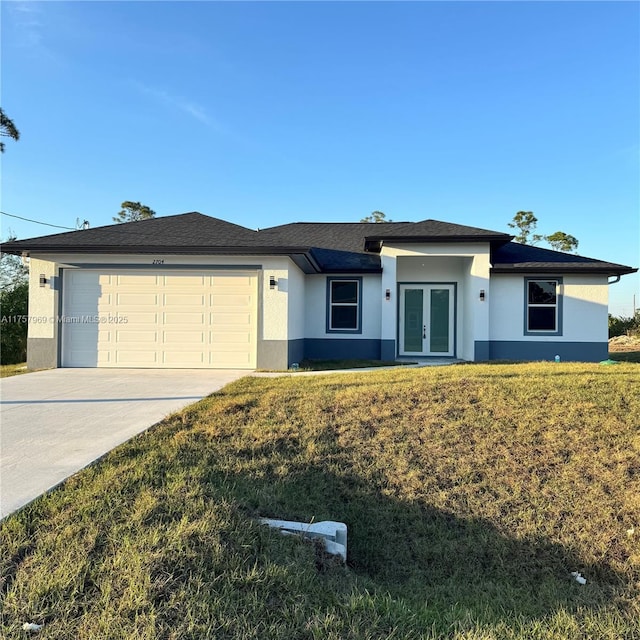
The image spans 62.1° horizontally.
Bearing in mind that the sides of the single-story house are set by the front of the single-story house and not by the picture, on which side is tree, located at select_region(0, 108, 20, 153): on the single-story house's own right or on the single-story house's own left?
on the single-story house's own right

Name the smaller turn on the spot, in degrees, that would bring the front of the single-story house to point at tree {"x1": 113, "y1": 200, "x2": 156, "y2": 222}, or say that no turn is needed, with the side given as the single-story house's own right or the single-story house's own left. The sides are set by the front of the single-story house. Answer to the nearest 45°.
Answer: approximately 135° to the single-story house's own right

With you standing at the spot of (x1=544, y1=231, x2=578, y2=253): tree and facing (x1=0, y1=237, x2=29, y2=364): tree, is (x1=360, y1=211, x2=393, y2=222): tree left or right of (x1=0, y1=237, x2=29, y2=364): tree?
right

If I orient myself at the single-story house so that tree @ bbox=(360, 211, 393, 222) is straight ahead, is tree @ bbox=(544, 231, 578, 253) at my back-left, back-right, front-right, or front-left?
front-right

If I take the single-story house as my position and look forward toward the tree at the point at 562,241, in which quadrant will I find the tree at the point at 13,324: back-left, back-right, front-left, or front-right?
back-left

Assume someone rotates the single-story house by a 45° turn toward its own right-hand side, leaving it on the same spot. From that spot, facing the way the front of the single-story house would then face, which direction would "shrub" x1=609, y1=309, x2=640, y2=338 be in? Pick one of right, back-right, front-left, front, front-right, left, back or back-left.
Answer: back

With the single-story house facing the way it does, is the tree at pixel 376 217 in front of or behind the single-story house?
behind

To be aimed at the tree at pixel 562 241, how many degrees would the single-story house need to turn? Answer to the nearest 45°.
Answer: approximately 135° to its left

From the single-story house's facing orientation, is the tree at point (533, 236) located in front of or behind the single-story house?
behind

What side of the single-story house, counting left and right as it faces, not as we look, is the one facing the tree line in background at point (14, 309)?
right

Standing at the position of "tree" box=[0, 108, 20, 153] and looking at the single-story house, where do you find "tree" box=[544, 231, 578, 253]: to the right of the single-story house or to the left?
left

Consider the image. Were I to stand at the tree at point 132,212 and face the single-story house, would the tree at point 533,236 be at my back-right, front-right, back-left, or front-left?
front-left

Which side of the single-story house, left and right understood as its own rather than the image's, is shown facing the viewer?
front

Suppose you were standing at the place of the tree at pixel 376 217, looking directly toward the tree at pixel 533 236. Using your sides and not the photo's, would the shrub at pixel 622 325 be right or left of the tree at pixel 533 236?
right

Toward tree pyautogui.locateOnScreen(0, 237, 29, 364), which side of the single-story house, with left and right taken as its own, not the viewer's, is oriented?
right
